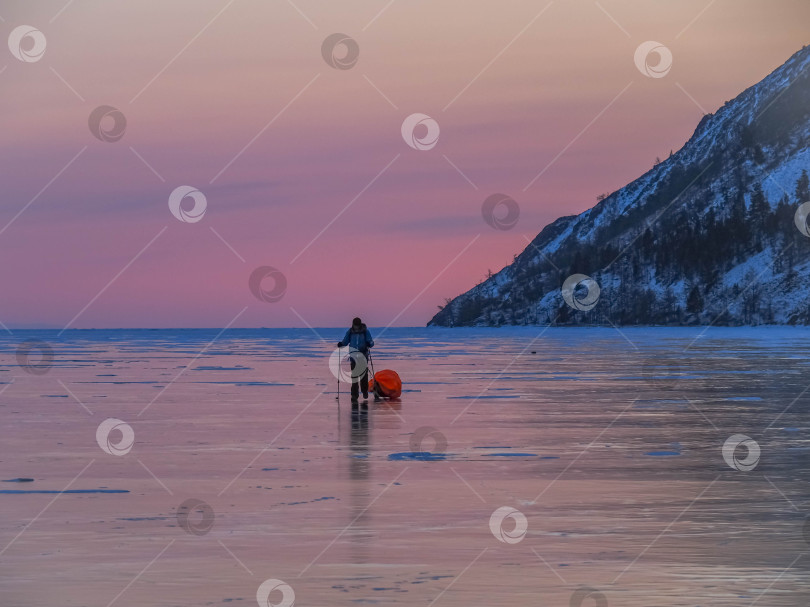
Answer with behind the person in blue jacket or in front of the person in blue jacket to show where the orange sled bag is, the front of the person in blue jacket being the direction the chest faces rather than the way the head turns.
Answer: behind
